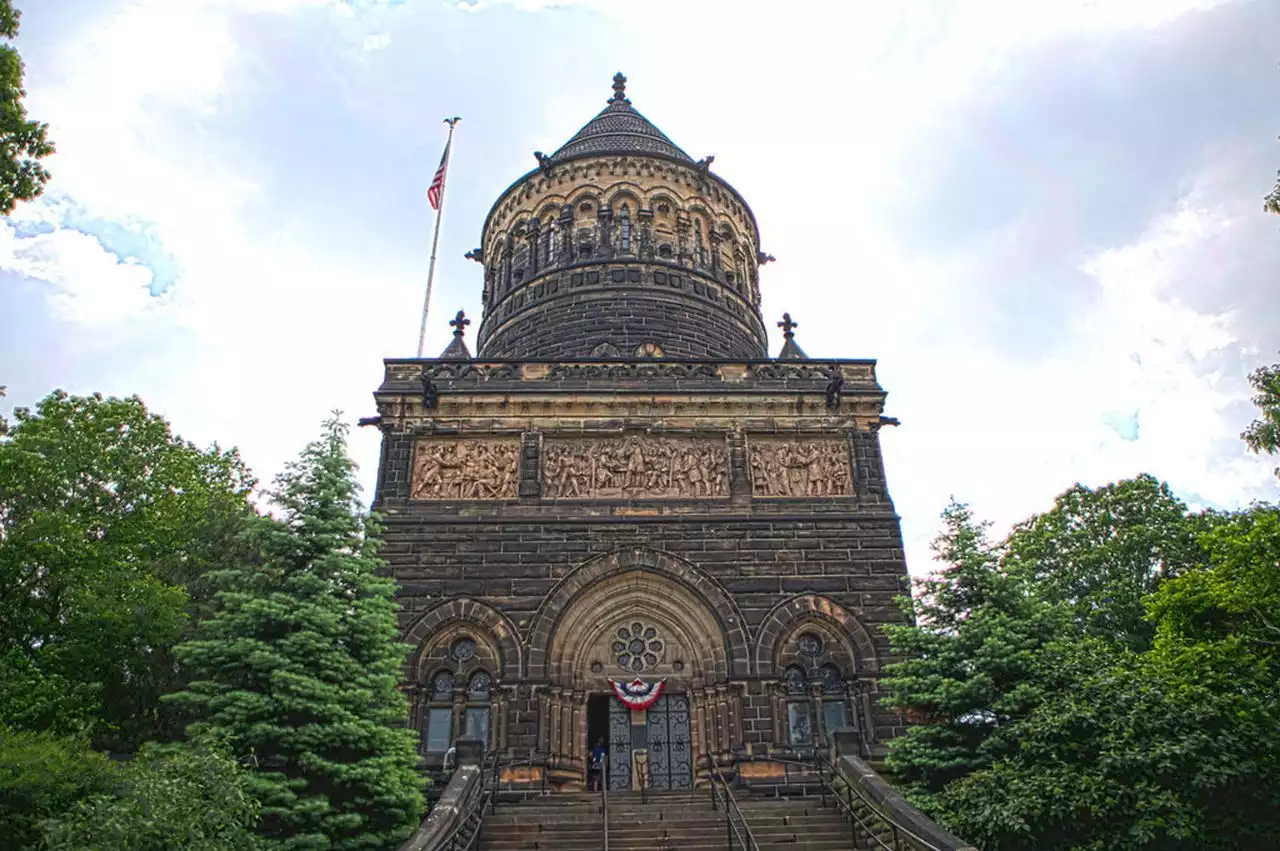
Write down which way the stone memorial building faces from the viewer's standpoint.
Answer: facing the viewer

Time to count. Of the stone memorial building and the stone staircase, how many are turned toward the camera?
2

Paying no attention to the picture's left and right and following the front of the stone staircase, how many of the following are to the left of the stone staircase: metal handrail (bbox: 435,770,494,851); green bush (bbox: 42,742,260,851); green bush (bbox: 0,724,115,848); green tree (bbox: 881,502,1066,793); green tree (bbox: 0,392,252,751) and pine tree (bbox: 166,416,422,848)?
1

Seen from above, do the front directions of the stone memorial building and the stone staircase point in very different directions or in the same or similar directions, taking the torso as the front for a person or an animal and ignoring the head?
same or similar directions

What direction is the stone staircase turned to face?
toward the camera

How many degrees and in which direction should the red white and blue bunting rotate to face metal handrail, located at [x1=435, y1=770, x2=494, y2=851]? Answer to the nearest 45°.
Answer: approximately 45° to its right

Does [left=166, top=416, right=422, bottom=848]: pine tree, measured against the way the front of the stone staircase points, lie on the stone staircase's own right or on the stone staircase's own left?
on the stone staircase's own right

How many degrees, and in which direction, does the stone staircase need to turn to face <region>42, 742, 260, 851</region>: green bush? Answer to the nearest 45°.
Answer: approximately 45° to its right

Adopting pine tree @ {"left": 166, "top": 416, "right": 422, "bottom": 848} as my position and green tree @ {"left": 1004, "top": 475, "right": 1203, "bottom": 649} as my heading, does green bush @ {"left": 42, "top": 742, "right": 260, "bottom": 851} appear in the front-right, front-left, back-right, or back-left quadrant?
back-right

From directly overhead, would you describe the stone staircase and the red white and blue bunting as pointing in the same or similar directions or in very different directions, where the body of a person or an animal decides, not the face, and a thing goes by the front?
same or similar directions

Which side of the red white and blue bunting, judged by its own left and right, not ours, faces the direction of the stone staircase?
front

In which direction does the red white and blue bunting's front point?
toward the camera

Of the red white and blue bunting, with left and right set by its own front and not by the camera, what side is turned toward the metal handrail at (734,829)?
front
